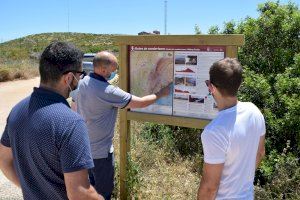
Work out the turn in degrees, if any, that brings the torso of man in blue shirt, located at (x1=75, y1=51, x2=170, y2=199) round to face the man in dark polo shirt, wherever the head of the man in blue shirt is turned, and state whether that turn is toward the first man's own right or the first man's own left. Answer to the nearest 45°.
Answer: approximately 135° to the first man's own right

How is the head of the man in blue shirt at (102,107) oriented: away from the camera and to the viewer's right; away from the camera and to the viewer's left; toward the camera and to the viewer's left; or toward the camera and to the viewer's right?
away from the camera and to the viewer's right

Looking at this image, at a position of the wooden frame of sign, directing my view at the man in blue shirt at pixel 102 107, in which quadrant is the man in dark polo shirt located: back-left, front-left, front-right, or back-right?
front-left

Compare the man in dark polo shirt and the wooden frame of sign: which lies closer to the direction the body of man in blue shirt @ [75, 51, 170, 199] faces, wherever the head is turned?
the wooden frame of sign

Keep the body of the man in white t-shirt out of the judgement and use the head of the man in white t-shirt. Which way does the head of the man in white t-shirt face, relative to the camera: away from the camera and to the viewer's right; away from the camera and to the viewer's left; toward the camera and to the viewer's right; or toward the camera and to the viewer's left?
away from the camera and to the viewer's left

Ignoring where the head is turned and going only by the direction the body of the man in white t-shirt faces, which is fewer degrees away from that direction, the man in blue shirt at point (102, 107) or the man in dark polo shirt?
the man in blue shirt

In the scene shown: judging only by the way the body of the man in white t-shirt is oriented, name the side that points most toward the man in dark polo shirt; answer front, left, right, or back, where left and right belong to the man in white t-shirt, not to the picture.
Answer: left

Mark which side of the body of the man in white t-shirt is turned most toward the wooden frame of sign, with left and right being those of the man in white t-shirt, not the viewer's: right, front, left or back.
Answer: front

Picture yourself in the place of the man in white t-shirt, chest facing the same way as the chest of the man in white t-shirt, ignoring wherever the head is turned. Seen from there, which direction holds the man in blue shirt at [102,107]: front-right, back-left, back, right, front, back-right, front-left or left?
front

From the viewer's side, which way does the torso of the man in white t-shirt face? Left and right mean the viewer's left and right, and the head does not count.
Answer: facing away from the viewer and to the left of the viewer

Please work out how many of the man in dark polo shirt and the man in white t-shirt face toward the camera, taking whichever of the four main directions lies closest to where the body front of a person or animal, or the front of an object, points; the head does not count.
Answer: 0

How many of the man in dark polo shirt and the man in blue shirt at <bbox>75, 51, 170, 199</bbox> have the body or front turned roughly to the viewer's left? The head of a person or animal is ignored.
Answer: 0

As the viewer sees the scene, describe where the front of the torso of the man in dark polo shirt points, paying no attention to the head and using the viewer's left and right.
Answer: facing away from the viewer and to the right of the viewer
